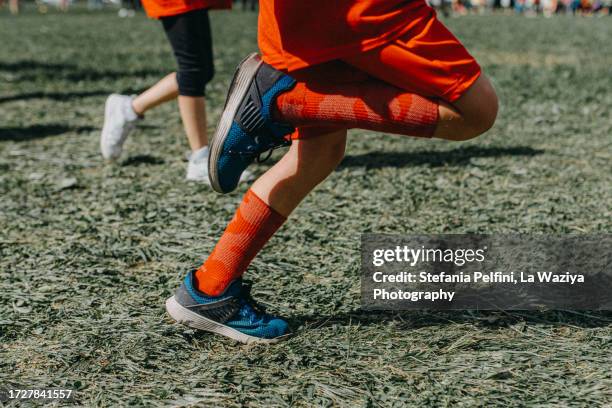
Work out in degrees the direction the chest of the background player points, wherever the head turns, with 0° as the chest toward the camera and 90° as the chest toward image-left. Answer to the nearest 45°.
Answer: approximately 270°
